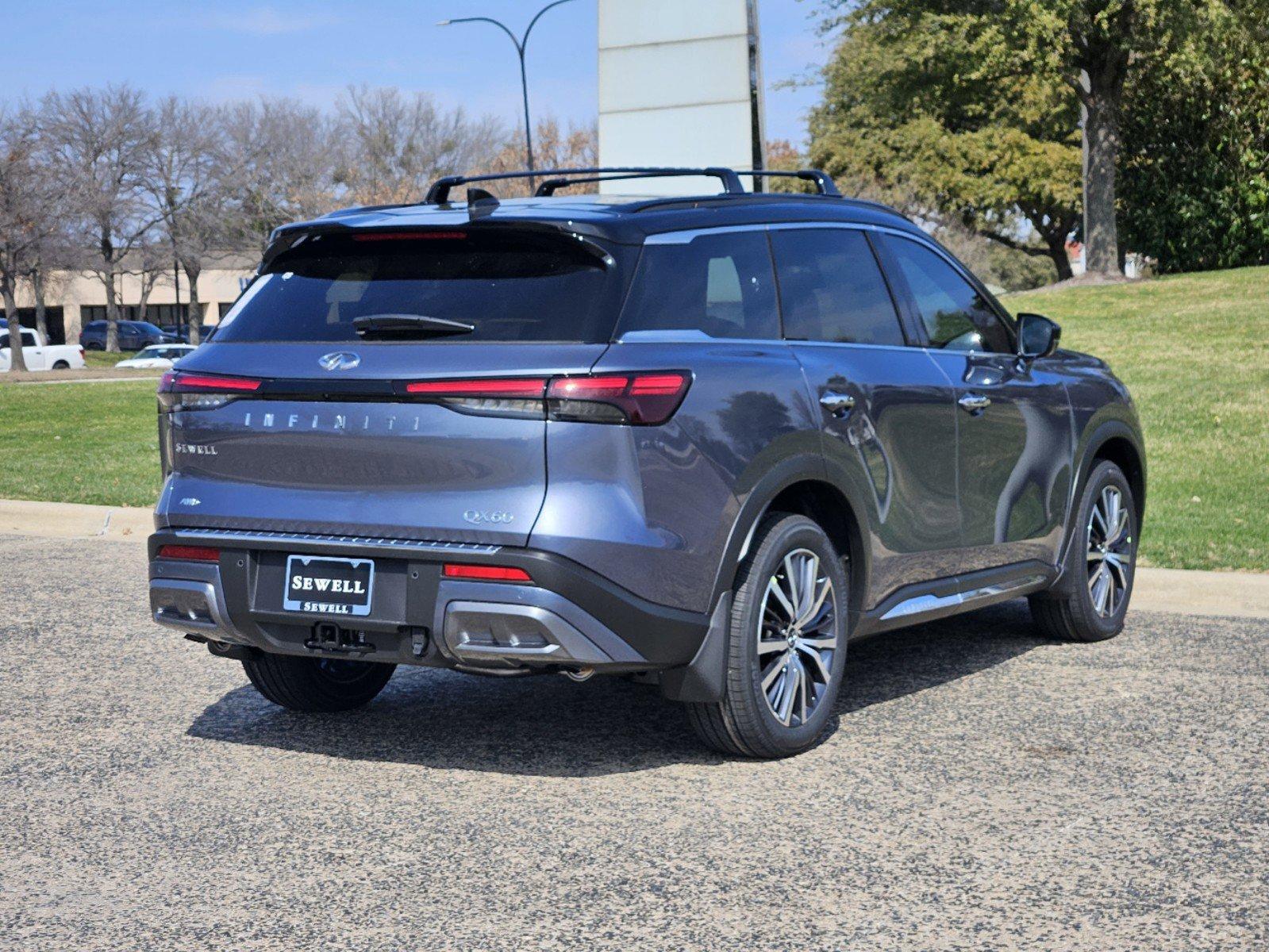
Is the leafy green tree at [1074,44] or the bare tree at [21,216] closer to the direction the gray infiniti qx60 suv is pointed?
the leafy green tree

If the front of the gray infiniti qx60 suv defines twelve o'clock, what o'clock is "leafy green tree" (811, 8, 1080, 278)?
The leafy green tree is roughly at 11 o'clock from the gray infiniti qx60 suv.

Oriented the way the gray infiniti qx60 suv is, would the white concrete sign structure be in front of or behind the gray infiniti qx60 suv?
in front

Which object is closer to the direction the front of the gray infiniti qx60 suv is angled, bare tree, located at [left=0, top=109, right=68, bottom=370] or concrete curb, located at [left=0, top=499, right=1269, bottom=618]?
the concrete curb

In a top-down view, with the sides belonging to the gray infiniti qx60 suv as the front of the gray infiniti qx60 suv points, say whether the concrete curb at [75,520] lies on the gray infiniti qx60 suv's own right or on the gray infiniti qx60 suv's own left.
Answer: on the gray infiniti qx60 suv's own left

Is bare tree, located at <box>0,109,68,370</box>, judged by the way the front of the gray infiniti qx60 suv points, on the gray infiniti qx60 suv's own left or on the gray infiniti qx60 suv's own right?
on the gray infiniti qx60 suv's own left

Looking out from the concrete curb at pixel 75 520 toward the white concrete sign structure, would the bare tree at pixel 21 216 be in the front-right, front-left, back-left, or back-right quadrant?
front-left

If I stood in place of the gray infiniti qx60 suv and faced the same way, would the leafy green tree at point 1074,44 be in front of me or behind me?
in front

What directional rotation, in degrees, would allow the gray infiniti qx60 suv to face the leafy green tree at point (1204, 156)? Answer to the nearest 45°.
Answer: approximately 45° to its left

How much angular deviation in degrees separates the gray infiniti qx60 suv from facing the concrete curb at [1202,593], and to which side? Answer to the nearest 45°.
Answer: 0° — it already faces it

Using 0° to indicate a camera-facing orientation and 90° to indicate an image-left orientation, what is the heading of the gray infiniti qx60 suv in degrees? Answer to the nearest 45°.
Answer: approximately 225°
